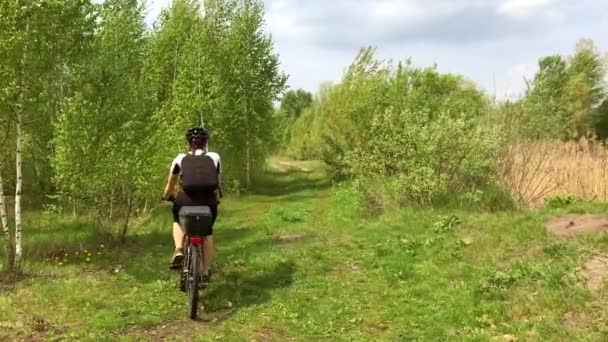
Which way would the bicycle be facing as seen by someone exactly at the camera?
facing away from the viewer

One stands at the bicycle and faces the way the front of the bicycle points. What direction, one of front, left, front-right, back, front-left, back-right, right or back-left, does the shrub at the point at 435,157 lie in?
front-right

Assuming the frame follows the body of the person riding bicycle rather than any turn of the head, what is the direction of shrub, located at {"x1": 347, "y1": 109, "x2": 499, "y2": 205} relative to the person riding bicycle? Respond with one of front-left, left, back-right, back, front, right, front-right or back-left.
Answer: front-right

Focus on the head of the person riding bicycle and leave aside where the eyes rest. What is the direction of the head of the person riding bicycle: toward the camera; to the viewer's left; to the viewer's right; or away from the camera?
away from the camera

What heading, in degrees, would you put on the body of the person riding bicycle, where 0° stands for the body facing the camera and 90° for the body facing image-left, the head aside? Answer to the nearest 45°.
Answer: approximately 180°
